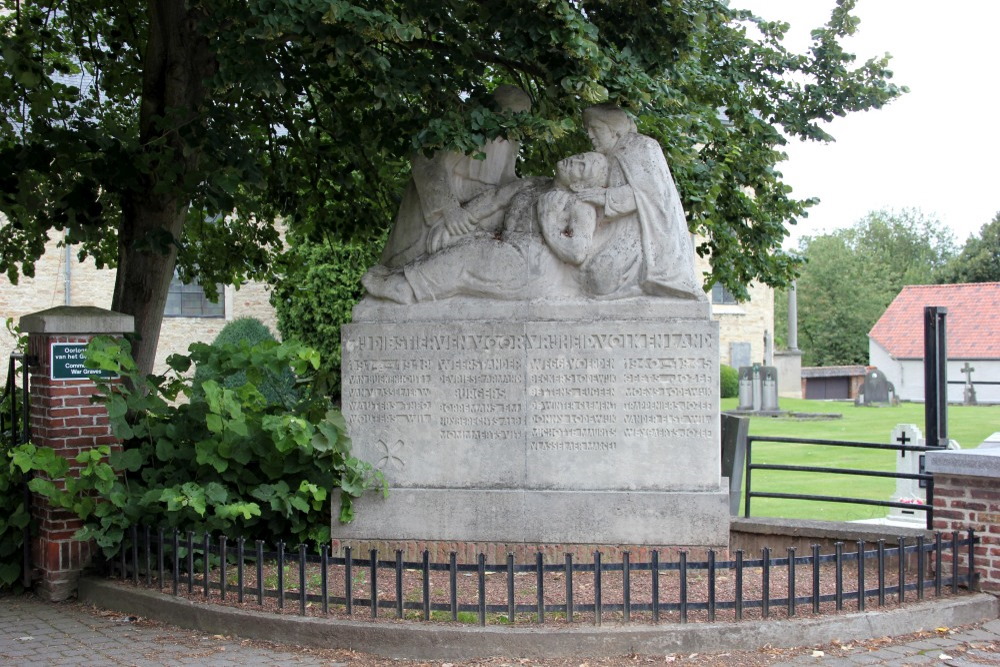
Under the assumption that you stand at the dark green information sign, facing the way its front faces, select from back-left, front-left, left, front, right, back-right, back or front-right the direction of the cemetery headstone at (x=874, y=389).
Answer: back-left

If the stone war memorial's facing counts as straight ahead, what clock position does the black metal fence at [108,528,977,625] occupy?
The black metal fence is roughly at 12 o'clock from the stone war memorial.

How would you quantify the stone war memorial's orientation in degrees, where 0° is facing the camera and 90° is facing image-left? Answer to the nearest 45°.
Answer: approximately 0°

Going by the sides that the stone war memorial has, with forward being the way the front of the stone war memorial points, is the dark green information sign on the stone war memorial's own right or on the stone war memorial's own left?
on the stone war memorial's own right

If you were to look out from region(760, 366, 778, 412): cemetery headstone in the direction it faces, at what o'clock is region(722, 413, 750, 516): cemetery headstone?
region(722, 413, 750, 516): cemetery headstone is roughly at 12 o'clock from region(760, 366, 778, 412): cemetery headstone.
